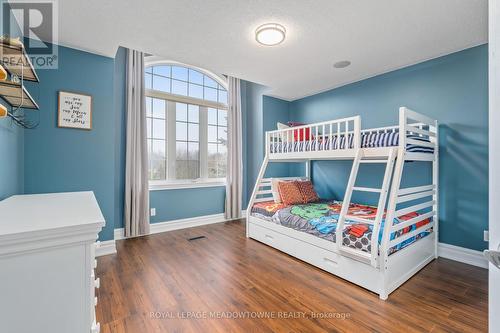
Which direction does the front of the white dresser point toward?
to the viewer's right
